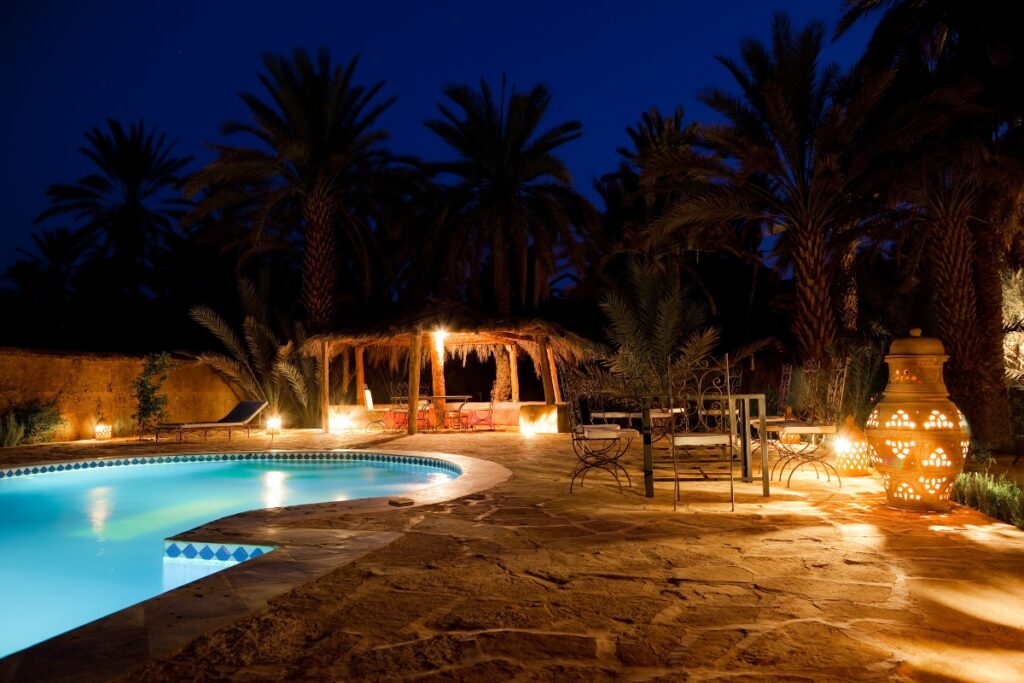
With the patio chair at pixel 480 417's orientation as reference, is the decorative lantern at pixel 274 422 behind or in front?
in front

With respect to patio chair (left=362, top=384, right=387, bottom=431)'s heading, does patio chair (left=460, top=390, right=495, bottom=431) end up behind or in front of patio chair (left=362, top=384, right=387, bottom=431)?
in front

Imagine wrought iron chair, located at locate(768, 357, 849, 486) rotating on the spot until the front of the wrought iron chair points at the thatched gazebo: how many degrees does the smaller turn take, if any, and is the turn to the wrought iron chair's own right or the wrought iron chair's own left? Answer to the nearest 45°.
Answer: approximately 45° to the wrought iron chair's own right

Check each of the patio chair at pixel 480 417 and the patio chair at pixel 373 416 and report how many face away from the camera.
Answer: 0

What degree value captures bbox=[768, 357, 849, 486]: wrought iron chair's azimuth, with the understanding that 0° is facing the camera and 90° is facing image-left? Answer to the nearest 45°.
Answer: approximately 90°

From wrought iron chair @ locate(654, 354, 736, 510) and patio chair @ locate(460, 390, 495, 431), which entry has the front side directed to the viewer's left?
the patio chair

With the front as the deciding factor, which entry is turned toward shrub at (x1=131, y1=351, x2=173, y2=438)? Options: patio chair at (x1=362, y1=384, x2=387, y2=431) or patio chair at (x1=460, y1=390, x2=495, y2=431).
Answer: patio chair at (x1=460, y1=390, x2=495, y2=431)

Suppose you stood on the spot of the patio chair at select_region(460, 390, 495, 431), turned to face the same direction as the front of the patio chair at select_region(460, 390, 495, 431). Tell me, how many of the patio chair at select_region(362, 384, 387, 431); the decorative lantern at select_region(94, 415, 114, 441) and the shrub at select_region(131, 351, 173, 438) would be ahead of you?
3

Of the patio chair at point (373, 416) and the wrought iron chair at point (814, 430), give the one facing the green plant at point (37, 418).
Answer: the wrought iron chair

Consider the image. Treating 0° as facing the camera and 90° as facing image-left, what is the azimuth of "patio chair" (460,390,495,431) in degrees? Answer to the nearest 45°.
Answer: approximately 90°
